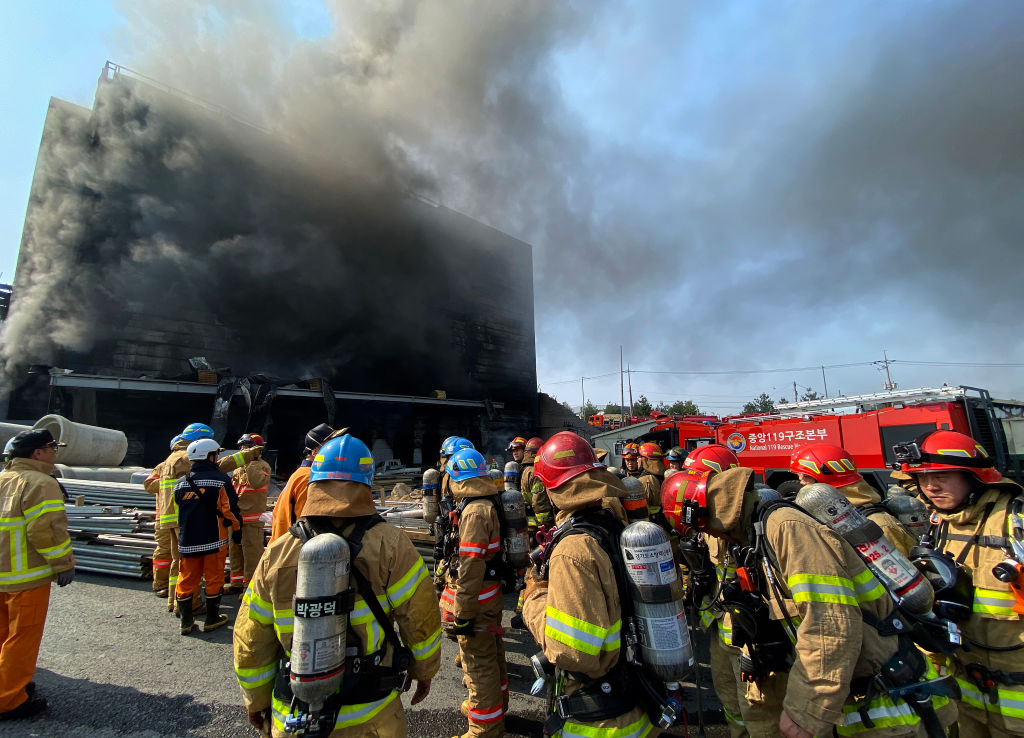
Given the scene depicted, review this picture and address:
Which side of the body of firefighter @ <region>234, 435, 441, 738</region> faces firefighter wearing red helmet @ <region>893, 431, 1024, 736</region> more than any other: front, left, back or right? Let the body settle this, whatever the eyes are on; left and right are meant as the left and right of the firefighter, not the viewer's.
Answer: right

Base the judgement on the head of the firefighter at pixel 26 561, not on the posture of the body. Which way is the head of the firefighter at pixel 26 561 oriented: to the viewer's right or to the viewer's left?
to the viewer's right

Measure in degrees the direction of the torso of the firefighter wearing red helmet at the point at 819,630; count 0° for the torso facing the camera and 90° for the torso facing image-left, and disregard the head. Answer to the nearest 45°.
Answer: approximately 90°

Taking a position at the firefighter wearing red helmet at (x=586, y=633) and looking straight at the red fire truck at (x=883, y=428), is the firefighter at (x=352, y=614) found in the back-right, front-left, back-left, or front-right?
back-left

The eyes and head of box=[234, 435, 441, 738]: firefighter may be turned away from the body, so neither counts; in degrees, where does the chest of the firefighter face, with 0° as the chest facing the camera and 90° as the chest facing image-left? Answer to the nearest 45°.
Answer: approximately 180°

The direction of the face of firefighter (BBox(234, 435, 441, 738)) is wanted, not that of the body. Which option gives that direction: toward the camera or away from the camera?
away from the camera
